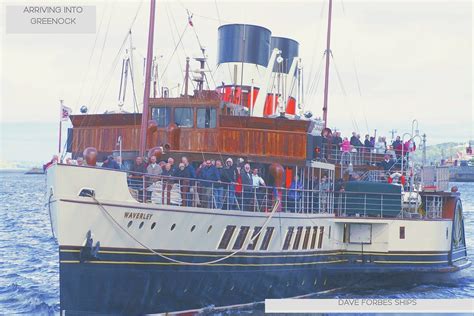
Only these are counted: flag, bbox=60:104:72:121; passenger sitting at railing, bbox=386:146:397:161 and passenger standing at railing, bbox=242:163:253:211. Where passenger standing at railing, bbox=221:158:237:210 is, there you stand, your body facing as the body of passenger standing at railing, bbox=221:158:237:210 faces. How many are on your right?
1

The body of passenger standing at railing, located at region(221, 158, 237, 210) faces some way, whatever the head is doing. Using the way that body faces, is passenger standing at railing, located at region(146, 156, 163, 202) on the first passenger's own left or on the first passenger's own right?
on the first passenger's own right

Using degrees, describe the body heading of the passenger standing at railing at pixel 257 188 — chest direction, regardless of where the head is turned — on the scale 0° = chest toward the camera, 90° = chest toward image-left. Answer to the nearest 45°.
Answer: approximately 45°

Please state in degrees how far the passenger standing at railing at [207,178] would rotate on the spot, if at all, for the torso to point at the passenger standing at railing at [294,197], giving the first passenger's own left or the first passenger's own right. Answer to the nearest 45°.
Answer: approximately 135° to the first passenger's own left

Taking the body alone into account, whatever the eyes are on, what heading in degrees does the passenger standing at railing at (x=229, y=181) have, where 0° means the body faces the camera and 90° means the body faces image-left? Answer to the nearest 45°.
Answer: approximately 0°

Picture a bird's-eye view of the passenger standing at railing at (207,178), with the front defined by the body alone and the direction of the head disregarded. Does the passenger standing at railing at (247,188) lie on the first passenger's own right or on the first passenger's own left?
on the first passenger's own left
